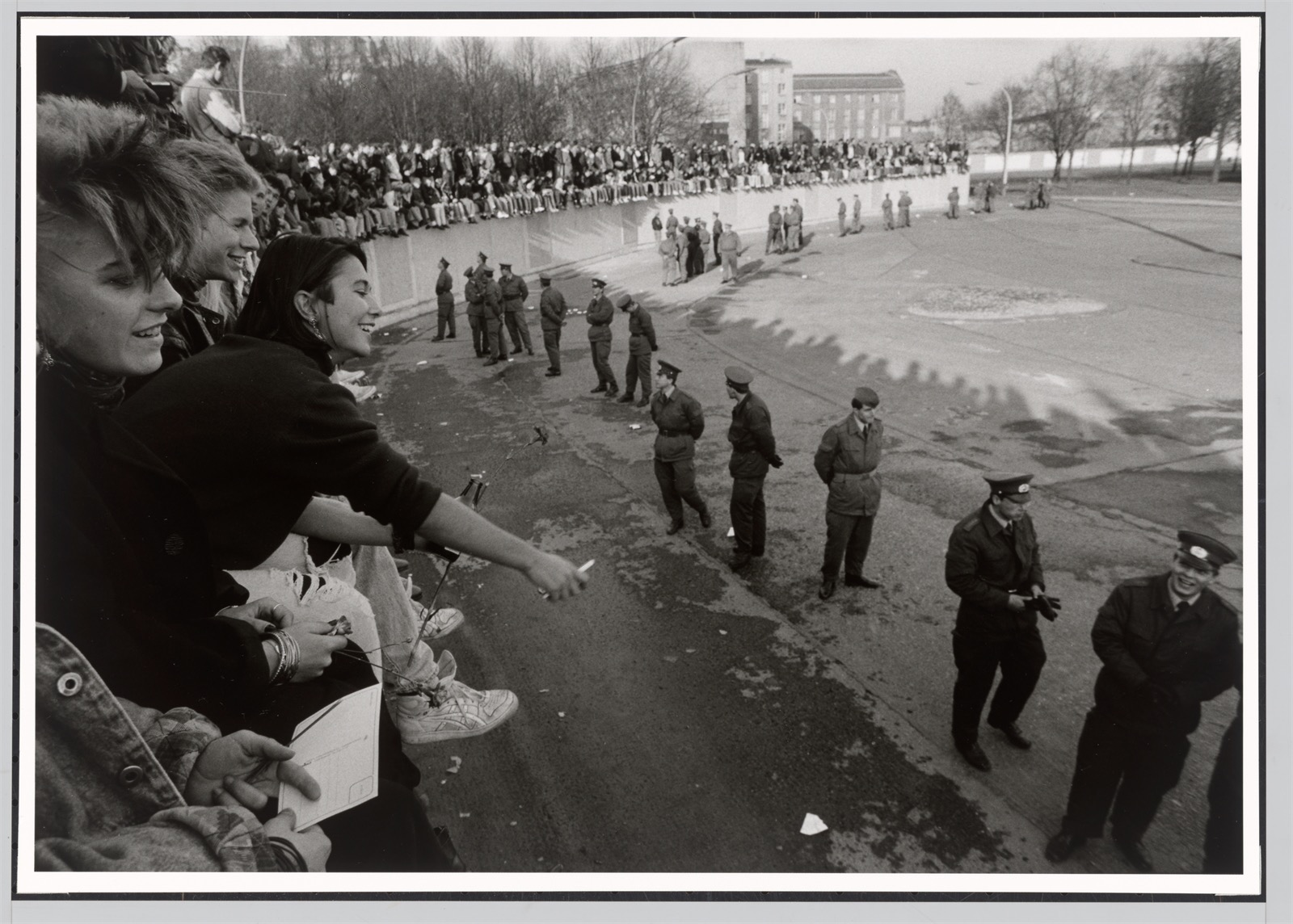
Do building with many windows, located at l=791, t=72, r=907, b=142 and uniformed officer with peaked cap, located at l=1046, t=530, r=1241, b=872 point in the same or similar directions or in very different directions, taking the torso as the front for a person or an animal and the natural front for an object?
same or similar directions

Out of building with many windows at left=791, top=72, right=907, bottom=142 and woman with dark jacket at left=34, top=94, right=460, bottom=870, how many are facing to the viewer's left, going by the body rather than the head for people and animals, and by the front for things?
0

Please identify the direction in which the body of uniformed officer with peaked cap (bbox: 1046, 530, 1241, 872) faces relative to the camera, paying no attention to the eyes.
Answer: toward the camera

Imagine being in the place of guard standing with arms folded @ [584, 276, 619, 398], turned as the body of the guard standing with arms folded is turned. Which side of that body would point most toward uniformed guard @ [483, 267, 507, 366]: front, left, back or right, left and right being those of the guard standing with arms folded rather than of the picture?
right

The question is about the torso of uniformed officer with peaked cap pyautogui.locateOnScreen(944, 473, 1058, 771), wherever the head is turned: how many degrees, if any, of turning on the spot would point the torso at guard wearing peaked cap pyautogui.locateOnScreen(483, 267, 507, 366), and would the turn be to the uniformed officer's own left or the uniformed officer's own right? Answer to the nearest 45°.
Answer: approximately 180°

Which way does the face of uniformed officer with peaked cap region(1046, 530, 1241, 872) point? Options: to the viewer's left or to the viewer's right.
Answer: to the viewer's left

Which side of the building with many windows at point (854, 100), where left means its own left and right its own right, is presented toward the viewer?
front

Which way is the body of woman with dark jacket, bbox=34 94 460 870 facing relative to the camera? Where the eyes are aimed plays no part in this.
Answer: to the viewer's right

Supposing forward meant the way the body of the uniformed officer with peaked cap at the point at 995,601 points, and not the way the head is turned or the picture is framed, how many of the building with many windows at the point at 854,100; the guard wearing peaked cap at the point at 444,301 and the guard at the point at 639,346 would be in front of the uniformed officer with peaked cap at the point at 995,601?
0
